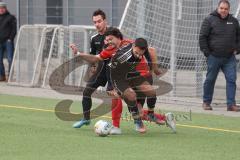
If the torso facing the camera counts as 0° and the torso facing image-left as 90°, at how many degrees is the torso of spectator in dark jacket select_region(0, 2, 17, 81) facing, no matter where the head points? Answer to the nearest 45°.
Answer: approximately 45°

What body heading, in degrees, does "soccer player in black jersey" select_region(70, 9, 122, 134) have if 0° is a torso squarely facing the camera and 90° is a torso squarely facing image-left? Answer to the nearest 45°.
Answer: approximately 45°

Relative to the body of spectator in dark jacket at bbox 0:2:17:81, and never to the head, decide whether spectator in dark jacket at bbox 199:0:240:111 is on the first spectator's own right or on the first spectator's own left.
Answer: on the first spectator's own left

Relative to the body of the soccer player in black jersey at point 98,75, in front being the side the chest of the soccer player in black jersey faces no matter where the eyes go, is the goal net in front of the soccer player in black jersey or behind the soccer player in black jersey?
behind

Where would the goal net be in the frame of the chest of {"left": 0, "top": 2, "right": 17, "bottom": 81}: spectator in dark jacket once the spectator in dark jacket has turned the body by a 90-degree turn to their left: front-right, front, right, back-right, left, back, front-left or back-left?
front

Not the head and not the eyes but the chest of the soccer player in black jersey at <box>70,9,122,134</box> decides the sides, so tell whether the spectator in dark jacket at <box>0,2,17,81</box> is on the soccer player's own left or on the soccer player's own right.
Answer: on the soccer player's own right

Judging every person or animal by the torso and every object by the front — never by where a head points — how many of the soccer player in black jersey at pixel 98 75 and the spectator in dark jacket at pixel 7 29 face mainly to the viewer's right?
0

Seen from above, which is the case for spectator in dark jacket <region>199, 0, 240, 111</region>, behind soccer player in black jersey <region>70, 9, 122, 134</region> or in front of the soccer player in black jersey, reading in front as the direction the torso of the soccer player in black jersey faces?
behind
